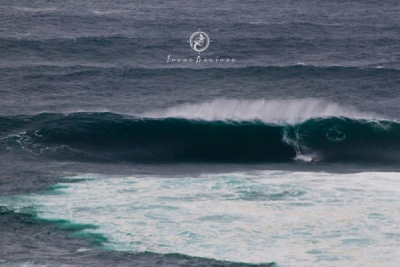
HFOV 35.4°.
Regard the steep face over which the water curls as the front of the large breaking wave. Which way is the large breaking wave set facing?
toward the camera
